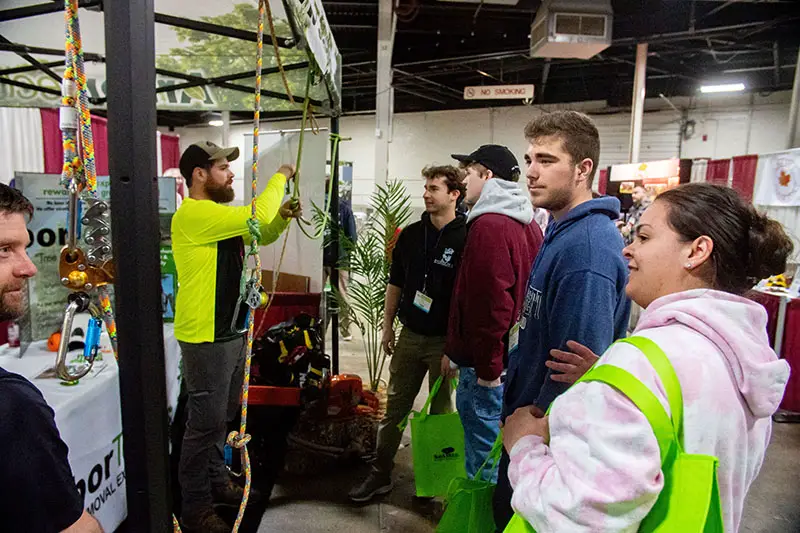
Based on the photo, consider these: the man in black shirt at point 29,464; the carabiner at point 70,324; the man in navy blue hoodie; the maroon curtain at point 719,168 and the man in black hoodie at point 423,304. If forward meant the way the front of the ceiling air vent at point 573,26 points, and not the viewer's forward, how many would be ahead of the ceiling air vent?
4

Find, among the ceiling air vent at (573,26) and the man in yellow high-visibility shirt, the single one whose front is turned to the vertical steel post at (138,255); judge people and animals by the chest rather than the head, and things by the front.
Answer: the ceiling air vent

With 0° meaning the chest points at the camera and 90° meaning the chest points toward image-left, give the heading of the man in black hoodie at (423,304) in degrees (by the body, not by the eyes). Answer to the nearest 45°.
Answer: approximately 45°

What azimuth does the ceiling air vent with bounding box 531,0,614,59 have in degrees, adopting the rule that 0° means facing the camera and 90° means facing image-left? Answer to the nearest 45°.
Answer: approximately 0°

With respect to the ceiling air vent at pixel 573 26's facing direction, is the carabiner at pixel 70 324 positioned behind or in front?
in front

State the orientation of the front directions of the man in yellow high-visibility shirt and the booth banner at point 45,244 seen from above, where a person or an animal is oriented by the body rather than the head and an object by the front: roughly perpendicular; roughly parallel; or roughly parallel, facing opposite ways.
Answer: roughly perpendicular

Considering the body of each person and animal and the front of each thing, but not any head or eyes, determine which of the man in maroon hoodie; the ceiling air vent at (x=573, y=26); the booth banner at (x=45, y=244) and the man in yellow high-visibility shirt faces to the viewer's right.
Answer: the man in yellow high-visibility shirt

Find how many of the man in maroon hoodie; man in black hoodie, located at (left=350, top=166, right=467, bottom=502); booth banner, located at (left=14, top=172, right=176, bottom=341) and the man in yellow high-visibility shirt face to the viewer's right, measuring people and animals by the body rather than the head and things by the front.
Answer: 1

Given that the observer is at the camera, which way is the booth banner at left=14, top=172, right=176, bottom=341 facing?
facing the viewer

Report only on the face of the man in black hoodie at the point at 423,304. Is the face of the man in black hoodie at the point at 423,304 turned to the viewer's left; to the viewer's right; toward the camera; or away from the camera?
to the viewer's left

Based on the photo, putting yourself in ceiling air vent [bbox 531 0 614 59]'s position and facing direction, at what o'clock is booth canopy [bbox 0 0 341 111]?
The booth canopy is roughly at 1 o'clock from the ceiling air vent.

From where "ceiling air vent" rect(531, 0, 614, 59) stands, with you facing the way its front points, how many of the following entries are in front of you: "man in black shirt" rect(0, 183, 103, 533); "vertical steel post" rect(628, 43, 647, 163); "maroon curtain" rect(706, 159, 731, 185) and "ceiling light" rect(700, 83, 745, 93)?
1

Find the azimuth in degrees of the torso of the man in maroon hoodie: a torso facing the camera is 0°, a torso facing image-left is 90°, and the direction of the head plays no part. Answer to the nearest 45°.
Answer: approximately 90°

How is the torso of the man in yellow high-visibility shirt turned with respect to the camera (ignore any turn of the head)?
to the viewer's right

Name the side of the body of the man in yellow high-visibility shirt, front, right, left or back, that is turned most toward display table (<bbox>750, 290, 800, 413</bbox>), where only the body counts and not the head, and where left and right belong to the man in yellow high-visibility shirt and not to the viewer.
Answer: front

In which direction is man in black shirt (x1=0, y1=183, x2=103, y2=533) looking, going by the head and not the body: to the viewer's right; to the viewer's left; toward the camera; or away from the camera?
to the viewer's right

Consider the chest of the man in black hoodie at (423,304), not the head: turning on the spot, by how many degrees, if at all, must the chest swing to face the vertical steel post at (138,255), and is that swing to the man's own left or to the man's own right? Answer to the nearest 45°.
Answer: approximately 45° to the man's own left

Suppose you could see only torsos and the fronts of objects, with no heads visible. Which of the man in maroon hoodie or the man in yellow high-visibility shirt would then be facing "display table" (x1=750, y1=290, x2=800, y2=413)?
the man in yellow high-visibility shirt
